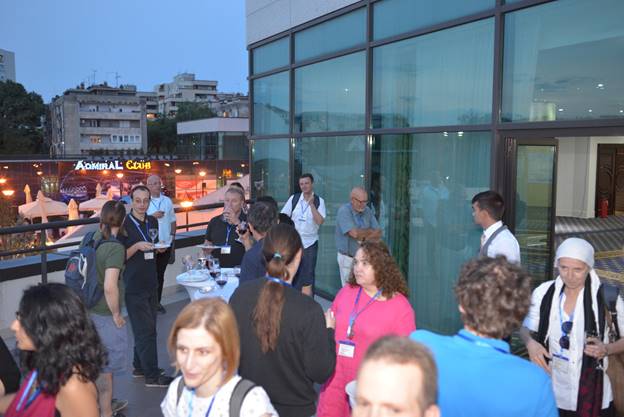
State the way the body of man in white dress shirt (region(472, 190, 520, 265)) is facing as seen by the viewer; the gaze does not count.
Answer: to the viewer's left

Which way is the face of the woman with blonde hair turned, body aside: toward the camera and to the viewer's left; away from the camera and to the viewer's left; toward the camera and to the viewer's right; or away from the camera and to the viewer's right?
toward the camera and to the viewer's left

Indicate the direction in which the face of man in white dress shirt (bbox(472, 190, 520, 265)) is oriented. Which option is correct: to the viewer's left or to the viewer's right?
to the viewer's left

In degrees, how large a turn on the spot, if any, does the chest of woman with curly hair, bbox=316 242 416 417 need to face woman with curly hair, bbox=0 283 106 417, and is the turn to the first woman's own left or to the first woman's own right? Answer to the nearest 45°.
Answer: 0° — they already face them

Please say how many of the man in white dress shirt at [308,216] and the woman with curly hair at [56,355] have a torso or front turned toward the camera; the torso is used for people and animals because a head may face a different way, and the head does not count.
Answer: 1

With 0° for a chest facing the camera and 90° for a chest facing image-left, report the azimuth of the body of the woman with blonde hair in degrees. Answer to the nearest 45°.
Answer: approximately 45°

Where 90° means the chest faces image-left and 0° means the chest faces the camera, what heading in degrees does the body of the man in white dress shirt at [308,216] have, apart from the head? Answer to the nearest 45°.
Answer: approximately 0°

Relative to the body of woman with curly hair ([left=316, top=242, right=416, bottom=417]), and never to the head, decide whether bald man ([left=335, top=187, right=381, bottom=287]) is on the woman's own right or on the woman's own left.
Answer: on the woman's own right
